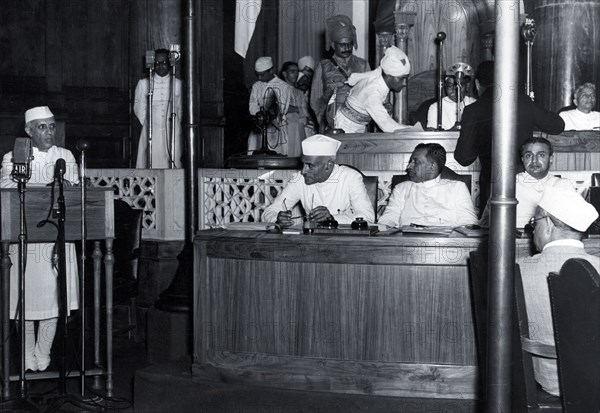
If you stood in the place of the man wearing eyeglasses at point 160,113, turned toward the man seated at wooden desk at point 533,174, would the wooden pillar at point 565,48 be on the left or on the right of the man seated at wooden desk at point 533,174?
left

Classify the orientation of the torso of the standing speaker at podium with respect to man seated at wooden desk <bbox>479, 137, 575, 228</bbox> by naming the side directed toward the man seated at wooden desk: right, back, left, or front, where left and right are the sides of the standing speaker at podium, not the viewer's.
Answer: left

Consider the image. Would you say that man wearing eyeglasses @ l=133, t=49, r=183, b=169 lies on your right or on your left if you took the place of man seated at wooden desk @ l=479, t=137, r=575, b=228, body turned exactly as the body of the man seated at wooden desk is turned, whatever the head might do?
on your right

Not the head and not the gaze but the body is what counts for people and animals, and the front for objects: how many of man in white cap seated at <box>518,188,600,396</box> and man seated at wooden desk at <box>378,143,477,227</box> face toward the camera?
1

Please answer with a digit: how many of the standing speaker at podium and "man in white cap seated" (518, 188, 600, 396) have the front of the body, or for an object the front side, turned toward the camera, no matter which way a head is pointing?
1

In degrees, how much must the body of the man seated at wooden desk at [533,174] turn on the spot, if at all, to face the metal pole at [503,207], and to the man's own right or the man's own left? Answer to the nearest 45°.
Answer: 0° — they already face it

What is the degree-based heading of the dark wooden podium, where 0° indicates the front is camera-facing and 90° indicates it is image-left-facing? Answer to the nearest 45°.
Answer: approximately 0°

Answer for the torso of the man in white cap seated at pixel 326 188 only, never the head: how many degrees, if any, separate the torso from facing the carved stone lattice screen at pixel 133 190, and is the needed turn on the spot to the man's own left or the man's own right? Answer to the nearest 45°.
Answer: approximately 90° to the man's own right

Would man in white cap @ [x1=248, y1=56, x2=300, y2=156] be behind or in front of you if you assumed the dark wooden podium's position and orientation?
behind

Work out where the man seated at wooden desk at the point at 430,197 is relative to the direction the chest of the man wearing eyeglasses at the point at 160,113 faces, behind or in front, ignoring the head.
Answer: in front

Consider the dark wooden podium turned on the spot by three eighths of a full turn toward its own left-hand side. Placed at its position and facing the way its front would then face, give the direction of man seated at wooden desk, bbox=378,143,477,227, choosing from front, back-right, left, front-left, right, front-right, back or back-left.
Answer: front-right
